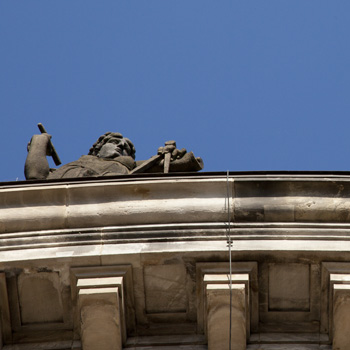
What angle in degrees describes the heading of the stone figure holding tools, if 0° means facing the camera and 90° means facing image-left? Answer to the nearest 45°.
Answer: approximately 0°
